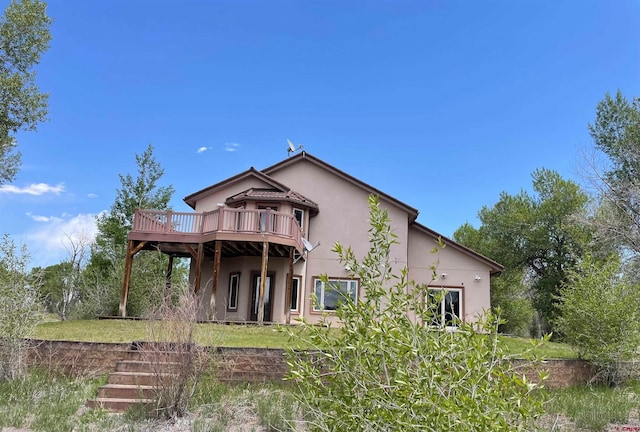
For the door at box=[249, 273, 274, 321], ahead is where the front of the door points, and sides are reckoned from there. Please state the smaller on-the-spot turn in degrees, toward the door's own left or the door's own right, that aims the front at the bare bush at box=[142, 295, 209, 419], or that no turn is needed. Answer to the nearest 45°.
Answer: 0° — it already faces it

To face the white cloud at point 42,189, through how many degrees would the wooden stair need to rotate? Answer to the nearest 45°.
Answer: approximately 180°

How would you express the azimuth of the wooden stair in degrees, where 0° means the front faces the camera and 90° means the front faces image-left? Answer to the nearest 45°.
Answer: approximately 0°

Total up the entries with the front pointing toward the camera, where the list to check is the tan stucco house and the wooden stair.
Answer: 2

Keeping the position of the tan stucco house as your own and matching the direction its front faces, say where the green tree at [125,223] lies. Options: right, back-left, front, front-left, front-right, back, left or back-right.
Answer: back-right

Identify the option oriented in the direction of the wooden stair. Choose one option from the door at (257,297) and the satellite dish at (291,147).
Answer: the door

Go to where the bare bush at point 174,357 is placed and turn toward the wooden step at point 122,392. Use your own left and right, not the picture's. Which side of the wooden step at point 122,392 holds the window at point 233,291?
right

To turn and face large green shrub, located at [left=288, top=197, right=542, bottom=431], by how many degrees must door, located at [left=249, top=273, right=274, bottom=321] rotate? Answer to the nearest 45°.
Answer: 0° — it already faces it

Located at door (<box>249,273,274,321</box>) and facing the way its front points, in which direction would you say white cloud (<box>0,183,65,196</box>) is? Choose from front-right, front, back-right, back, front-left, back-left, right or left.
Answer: back-right
